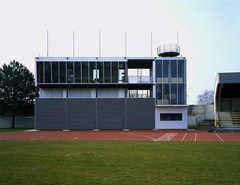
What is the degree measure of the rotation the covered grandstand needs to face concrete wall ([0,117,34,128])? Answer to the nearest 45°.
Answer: approximately 90° to its right

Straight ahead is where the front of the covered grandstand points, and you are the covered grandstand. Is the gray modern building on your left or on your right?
on your right

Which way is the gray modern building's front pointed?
toward the camera

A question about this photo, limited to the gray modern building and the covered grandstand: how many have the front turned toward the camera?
2

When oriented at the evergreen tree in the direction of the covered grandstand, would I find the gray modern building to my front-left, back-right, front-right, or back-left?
front-right

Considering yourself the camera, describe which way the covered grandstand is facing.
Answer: facing the viewer

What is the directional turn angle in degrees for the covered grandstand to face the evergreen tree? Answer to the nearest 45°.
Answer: approximately 90° to its right
